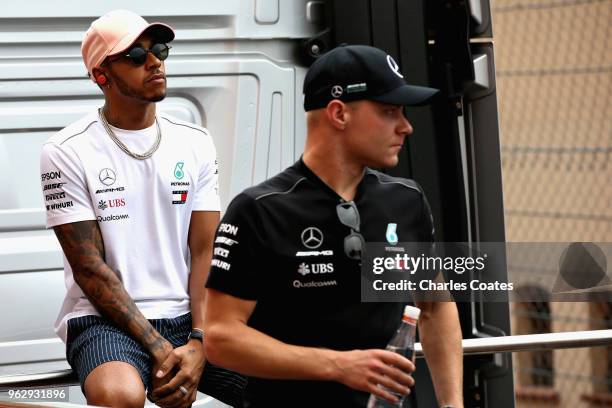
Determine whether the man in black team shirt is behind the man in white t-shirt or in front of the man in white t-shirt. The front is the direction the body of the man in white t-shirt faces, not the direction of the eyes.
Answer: in front

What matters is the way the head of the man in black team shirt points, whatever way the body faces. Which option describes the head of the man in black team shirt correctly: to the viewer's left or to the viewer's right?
to the viewer's right

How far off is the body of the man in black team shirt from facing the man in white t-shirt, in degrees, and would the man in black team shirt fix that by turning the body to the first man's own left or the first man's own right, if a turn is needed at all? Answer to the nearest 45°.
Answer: approximately 180°

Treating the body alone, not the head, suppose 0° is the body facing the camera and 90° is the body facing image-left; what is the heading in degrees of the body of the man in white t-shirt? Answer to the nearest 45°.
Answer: approximately 315°

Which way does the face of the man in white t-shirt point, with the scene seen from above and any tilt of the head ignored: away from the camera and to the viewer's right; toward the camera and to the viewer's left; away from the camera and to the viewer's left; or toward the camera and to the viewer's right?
toward the camera and to the viewer's right

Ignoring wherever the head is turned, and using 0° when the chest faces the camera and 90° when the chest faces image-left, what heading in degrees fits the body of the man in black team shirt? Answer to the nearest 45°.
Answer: approximately 315°
